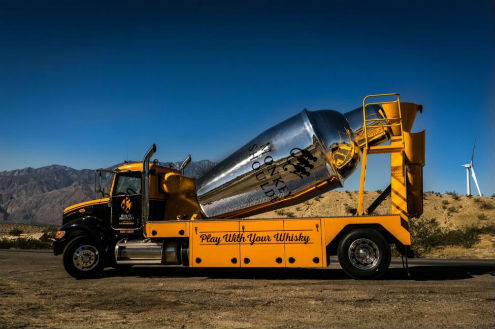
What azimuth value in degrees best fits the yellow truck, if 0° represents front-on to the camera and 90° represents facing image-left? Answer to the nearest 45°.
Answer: approximately 90°

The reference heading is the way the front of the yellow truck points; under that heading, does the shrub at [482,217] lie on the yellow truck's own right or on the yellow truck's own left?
on the yellow truck's own right

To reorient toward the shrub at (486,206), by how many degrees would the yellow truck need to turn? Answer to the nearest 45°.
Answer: approximately 135° to its right
